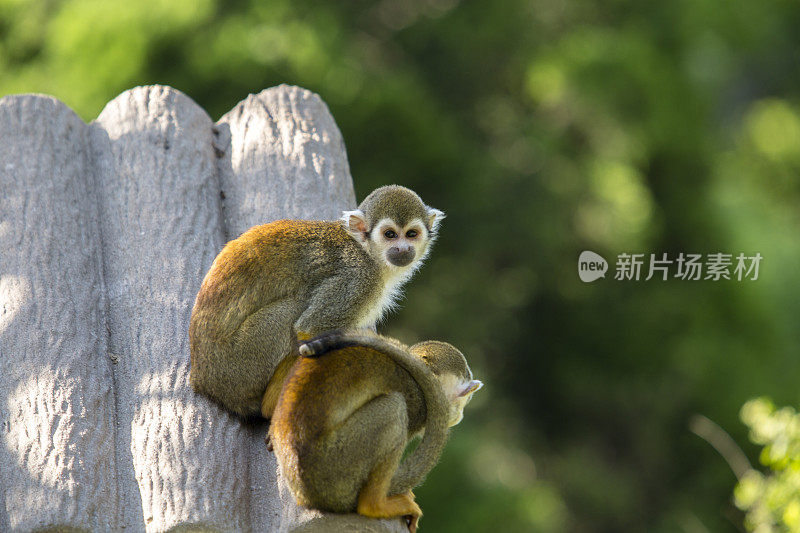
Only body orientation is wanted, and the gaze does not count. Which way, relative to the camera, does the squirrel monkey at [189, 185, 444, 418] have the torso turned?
to the viewer's right

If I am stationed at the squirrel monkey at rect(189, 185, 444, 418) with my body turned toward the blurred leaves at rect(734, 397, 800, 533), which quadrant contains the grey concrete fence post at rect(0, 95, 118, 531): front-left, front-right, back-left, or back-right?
back-left

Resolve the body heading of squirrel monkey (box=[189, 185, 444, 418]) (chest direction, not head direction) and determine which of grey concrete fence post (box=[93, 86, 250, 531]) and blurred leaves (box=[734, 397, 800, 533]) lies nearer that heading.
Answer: the blurred leaves

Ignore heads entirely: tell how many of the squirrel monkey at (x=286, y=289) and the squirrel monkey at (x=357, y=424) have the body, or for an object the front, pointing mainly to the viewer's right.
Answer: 2

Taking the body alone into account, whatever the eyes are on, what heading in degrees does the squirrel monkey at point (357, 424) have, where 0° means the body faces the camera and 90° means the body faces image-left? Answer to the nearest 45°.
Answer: approximately 270°

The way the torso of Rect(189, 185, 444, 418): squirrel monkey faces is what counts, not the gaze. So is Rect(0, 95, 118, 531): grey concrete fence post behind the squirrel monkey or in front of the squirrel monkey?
behind

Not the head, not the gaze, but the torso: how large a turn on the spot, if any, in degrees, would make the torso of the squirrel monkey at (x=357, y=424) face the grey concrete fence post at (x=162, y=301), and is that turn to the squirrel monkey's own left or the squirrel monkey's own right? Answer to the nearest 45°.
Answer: approximately 135° to the squirrel monkey's own left
